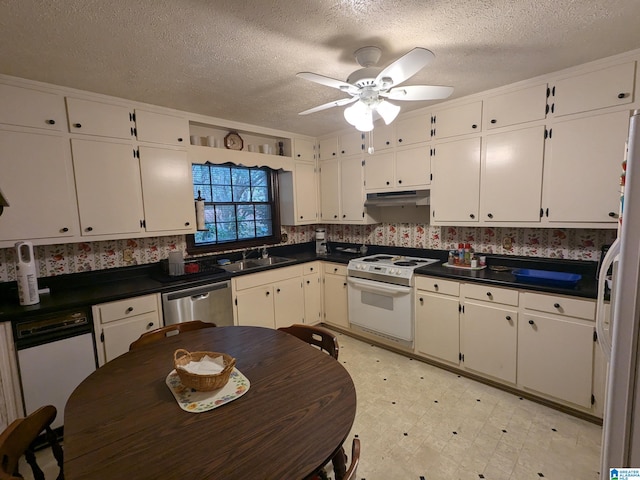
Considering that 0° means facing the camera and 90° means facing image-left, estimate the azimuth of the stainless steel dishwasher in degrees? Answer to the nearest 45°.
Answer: approximately 315°

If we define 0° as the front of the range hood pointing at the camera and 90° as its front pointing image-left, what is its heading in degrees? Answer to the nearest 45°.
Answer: approximately 45°

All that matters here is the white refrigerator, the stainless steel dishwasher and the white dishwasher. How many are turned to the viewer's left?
1

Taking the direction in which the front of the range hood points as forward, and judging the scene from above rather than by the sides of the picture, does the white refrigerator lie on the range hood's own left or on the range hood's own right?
on the range hood's own left

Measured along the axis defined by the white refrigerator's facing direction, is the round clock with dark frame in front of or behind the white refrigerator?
in front

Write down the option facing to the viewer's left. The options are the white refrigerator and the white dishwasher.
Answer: the white refrigerator

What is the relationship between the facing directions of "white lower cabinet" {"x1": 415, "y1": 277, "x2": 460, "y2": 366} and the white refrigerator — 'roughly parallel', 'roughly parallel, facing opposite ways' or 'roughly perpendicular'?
roughly perpendicular

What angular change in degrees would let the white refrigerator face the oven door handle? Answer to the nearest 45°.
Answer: approximately 45° to its right

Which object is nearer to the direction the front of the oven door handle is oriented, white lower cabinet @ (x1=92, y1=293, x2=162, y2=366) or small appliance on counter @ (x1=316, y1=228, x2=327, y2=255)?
the white lower cabinet

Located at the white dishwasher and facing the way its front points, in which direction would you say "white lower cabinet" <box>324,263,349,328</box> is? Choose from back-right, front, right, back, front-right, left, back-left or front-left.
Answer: left

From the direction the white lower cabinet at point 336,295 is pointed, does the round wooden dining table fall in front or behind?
in front

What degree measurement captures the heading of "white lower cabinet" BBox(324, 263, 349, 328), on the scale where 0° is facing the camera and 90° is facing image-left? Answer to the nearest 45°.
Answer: approximately 45°

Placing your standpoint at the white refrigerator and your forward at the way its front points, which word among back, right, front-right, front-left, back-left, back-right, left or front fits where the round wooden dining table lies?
front-left

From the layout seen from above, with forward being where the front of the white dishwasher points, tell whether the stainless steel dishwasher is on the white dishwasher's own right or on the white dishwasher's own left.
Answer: on the white dishwasher's own left

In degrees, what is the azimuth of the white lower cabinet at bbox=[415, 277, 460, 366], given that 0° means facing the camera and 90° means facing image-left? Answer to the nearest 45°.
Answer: approximately 45°
